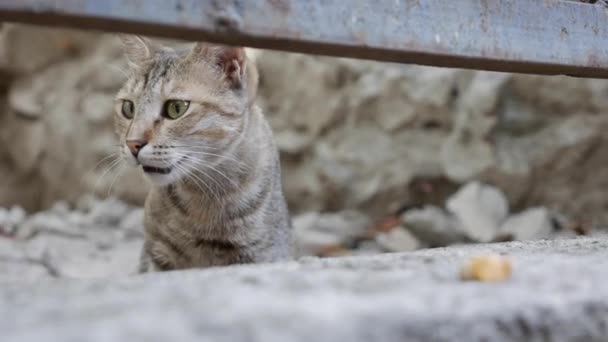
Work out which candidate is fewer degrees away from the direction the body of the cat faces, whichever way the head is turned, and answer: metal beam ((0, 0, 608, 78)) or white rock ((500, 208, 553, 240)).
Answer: the metal beam

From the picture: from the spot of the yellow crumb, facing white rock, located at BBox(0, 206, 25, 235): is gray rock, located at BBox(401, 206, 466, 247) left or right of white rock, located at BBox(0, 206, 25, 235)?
right

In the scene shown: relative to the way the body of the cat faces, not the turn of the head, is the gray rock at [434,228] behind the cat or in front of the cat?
behind

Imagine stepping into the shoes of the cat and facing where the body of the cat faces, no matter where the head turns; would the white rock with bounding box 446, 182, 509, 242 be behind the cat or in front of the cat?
behind

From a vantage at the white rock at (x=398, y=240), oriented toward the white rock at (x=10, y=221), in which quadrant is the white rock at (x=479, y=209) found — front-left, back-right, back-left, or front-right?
back-right

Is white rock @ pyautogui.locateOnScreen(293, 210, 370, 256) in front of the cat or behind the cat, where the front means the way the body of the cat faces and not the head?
behind

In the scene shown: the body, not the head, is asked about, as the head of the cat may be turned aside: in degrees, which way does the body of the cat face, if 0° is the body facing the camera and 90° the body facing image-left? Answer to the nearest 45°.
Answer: approximately 45°

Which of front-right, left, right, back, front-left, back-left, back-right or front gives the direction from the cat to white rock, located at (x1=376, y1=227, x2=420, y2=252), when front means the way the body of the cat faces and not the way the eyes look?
back

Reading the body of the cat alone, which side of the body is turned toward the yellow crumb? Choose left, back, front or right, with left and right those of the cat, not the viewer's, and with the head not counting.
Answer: left
